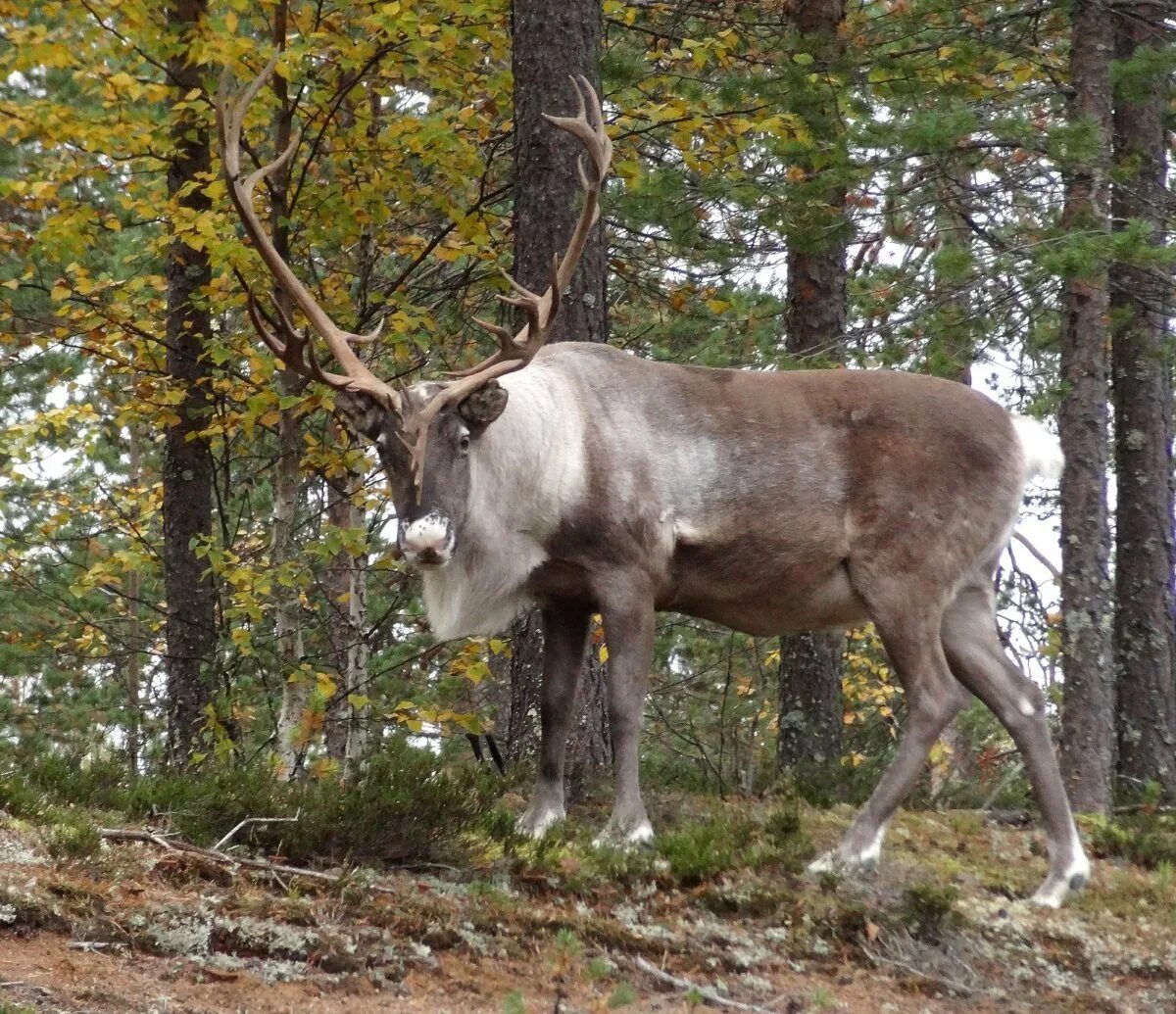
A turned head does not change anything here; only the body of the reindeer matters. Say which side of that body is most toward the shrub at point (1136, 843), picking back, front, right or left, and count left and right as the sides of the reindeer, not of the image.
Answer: back

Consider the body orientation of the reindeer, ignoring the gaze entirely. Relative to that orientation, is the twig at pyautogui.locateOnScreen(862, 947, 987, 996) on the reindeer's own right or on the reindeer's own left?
on the reindeer's own left

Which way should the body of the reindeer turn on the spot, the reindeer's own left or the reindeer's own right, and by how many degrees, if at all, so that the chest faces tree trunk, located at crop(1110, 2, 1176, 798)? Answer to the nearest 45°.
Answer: approximately 135° to the reindeer's own right

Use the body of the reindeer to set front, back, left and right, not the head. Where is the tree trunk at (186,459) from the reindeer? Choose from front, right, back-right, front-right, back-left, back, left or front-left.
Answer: front-right

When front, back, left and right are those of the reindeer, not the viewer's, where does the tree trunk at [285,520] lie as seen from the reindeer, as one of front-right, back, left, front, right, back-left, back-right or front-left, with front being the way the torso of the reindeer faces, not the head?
front-right

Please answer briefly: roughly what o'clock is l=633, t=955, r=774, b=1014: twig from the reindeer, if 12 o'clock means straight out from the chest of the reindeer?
The twig is roughly at 9 o'clock from the reindeer.

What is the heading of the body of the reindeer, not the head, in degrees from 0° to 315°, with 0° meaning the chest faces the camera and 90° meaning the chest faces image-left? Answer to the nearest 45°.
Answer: approximately 90°
